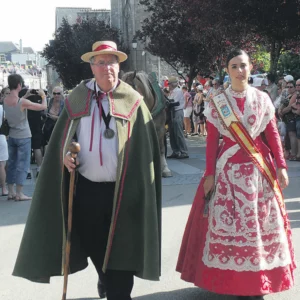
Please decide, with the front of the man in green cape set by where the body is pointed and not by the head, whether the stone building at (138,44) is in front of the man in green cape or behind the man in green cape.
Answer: behind

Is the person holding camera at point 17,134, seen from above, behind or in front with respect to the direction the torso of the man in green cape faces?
behind

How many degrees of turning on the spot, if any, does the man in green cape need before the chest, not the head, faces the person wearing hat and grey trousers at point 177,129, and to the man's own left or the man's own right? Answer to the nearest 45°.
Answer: approximately 180°

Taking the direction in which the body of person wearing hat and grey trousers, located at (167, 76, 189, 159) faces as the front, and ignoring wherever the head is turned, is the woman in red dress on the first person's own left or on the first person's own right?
on the first person's own left

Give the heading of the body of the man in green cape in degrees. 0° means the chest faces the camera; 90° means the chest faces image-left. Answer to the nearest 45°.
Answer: approximately 0°
